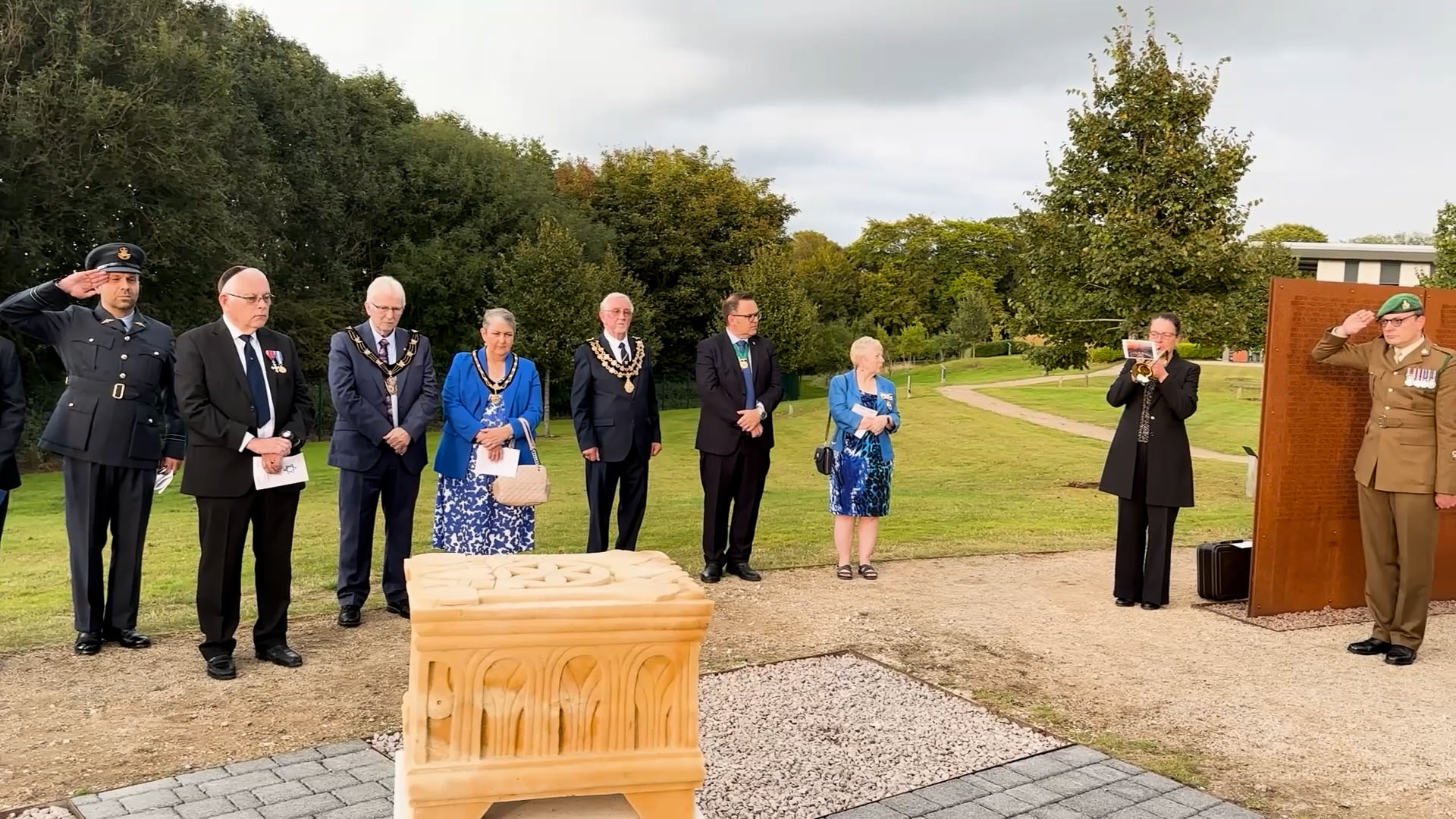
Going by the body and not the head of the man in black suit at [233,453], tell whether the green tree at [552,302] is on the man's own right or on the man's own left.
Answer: on the man's own left

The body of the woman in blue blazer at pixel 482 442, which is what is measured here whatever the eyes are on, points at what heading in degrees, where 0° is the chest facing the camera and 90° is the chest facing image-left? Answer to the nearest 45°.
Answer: approximately 315°

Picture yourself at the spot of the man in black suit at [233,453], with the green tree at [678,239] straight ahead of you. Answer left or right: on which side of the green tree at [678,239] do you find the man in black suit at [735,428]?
right

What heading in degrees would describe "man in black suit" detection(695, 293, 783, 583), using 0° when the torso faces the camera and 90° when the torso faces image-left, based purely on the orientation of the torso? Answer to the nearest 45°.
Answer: approximately 315°

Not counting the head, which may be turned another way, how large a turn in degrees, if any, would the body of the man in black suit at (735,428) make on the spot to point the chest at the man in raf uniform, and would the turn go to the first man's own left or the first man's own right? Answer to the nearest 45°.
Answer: approximately 90° to the first man's own right

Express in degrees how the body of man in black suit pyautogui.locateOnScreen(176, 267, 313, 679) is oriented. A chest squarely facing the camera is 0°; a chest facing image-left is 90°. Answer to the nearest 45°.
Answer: approximately 315°

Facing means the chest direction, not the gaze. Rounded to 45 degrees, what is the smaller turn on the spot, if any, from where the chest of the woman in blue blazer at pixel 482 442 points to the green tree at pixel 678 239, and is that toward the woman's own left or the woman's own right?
approximately 135° to the woman's own left

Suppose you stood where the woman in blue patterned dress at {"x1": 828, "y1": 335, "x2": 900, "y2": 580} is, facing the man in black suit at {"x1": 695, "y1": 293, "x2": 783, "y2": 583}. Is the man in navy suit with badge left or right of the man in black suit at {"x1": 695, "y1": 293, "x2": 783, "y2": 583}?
left

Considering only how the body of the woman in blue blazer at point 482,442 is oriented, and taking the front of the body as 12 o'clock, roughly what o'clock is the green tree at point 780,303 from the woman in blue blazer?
The green tree is roughly at 8 o'clock from the woman in blue blazer.
